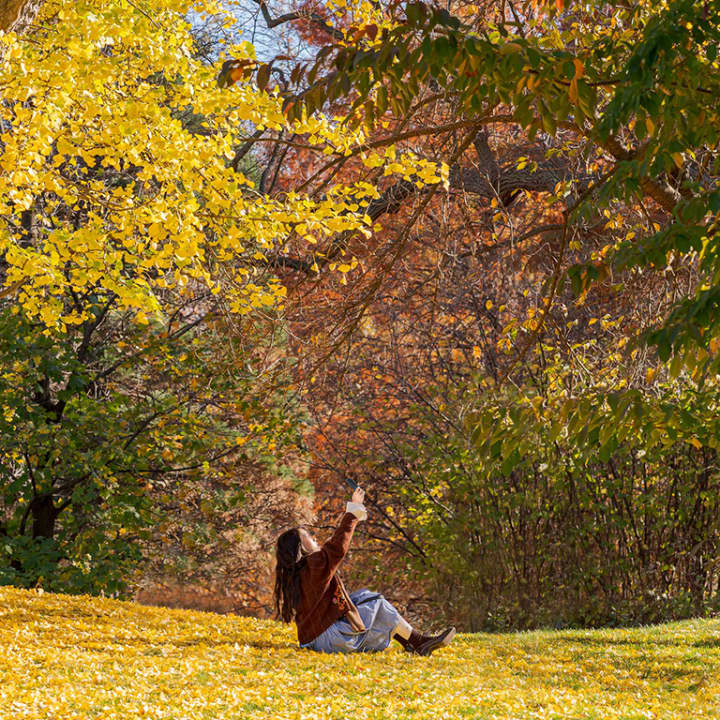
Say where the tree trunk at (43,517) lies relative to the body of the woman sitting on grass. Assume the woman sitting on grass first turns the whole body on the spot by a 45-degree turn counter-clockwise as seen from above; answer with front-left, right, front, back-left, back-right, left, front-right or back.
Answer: left

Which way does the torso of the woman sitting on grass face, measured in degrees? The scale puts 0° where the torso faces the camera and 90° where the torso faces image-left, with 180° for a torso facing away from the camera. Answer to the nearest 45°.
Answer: approximately 270°

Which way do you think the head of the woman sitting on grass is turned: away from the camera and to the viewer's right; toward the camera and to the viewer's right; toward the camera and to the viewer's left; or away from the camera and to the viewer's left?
away from the camera and to the viewer's right
